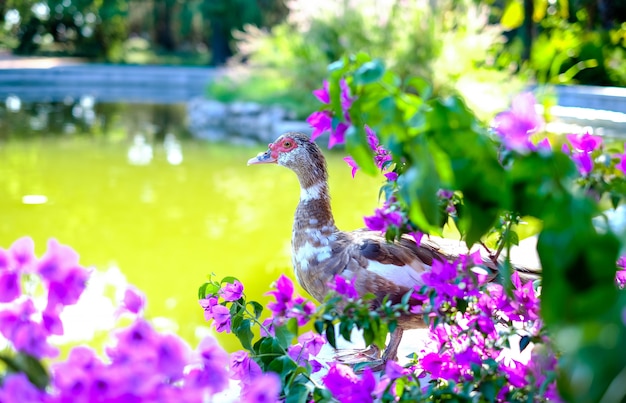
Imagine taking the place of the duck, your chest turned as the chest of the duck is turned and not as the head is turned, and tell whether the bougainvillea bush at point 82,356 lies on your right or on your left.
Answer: on your left

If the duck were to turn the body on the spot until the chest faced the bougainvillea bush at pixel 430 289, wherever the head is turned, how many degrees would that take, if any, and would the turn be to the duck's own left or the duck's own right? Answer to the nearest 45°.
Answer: approximately 90° to the duck's own left

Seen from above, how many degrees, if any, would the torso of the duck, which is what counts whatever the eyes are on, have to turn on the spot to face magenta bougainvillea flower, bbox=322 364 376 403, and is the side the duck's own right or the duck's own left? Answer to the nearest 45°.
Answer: approximately 90° to the duck's own left

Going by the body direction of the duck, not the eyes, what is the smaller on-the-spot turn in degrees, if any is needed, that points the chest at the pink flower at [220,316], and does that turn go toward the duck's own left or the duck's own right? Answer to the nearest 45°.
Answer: approximately 90° to the duck's own left

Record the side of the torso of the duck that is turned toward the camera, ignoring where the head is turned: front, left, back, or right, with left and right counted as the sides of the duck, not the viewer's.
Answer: left
